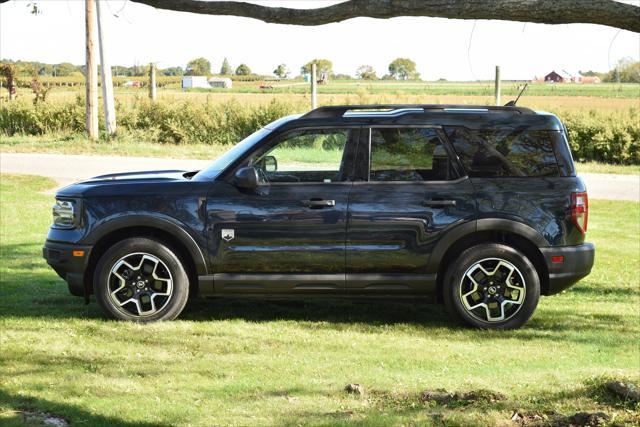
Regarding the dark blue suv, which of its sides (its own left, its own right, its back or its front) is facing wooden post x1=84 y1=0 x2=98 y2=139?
right

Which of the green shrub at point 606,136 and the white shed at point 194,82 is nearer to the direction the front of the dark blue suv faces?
the white shed

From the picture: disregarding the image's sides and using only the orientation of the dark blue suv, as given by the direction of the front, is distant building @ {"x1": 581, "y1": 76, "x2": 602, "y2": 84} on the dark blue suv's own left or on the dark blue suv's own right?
on the dark blue suv's own right

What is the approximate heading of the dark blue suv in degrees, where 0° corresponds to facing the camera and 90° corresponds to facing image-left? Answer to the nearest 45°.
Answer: approximately 90°

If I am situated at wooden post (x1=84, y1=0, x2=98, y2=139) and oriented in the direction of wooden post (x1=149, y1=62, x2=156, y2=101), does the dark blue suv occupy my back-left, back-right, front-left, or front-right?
back-right

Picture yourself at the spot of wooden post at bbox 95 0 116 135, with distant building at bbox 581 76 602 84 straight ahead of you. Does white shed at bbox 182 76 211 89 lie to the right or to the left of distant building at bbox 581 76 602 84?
left

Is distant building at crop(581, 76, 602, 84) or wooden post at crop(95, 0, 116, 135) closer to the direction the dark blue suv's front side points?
the wooden post

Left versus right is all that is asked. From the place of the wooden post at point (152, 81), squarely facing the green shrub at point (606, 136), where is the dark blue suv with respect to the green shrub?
right

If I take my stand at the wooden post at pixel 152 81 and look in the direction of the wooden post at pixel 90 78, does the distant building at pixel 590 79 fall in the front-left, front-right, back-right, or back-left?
back-left

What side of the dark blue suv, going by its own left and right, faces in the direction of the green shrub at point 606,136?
right
